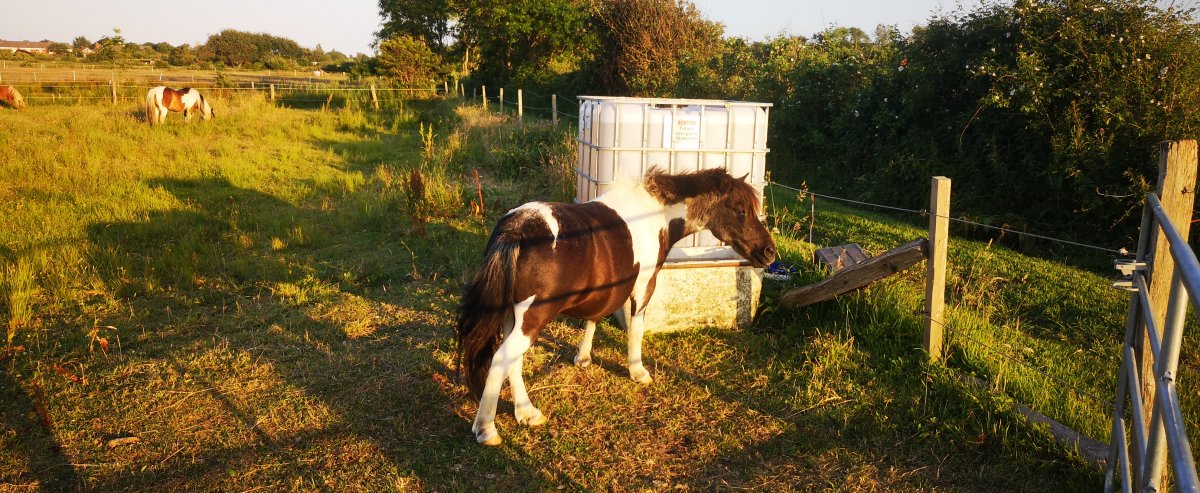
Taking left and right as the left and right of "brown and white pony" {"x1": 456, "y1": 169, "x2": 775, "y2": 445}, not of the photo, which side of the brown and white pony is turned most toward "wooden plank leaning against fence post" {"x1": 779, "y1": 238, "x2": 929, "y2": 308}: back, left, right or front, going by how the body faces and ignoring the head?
front

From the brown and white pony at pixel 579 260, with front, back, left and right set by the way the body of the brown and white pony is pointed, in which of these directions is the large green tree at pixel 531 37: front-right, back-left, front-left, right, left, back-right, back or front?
front-left

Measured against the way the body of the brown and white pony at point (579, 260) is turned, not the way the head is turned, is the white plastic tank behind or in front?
in front

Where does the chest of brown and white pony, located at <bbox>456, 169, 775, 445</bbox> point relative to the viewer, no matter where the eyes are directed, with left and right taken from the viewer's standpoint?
facing away from the viewer and to the right of the viewer

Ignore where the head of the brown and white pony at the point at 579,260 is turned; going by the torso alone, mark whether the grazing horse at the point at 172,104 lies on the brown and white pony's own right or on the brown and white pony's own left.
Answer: on the brown and white pony's own left

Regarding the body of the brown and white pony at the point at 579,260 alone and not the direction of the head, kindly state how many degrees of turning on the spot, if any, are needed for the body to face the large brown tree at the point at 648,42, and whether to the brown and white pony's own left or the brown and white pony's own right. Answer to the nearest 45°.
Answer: approximately 45° to the brown and white pony's own left

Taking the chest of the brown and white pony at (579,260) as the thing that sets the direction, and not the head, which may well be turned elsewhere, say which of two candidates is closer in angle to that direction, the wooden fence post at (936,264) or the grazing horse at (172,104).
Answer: the wooden fence post

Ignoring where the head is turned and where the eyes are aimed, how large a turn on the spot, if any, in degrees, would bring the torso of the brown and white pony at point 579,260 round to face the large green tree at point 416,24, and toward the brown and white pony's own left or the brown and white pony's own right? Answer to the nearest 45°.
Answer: approximately 45° to the brown and white pony's own left
